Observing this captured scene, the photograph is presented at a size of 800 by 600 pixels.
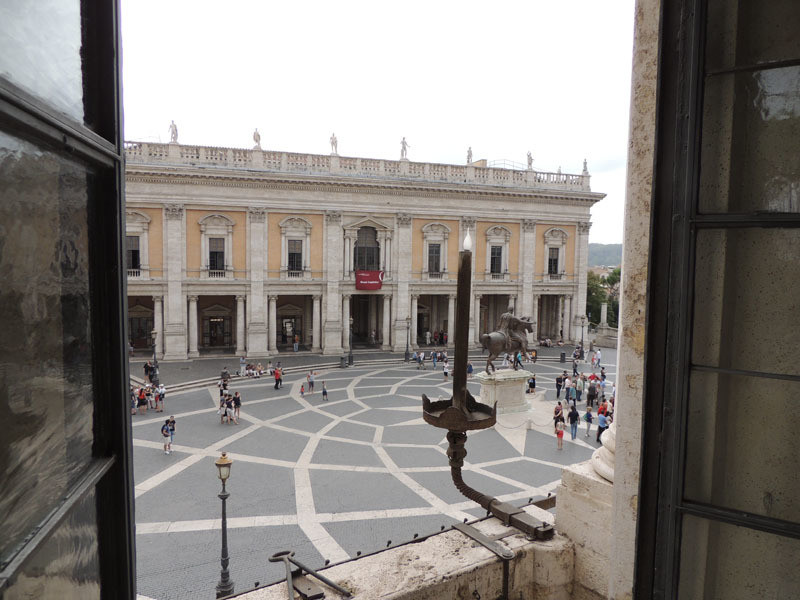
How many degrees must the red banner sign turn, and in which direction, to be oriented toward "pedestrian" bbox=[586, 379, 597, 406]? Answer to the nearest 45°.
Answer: approximately 45° to its left

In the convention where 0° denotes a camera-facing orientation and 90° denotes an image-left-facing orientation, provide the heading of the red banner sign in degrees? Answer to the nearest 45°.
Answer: approximately 0°

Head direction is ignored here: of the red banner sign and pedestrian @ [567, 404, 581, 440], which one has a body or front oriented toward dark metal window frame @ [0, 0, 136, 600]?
the red banner sign

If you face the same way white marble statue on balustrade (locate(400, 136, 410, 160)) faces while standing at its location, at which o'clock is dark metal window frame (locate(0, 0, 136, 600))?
The dark metal window frame is roughly at 12 o'clock from the white marble statue on balustrade.

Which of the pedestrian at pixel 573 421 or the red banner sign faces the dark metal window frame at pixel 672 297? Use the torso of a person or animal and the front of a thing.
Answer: the red banner sign

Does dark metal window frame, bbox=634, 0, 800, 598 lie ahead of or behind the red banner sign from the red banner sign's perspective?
ahead

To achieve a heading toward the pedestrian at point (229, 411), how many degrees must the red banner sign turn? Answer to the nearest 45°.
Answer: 0° — it already faces them

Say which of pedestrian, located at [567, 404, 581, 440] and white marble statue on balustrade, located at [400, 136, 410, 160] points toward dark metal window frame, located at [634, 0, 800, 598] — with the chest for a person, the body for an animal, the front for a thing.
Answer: the white marble statue on balustrade

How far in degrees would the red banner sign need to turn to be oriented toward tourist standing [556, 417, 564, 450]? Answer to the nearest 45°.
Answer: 0° — it already faces them
